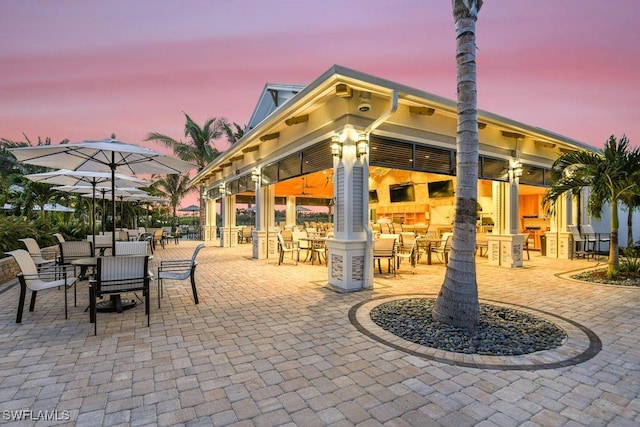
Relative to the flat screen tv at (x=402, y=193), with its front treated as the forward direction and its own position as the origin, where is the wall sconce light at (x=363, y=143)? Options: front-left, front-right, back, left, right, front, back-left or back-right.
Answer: front

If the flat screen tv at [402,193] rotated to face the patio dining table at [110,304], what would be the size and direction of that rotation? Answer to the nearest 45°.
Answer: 0° — it already faces it

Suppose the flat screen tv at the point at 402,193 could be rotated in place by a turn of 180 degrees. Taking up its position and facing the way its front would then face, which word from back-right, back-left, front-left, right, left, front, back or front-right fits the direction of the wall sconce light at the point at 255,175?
back-left

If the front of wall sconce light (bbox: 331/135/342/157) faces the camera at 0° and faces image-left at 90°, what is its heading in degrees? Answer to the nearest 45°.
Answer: approximately 45°

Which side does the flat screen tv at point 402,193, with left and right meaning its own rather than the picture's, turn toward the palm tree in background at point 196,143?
right

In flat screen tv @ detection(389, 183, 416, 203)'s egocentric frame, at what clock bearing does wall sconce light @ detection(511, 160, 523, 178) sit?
The wall sconce light is roughly at 11 o'clock from the flat screen tv.

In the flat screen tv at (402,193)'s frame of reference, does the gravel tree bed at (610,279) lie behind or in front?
in front

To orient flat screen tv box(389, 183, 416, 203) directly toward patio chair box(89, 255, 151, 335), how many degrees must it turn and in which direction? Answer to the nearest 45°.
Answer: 0° — it already faces it

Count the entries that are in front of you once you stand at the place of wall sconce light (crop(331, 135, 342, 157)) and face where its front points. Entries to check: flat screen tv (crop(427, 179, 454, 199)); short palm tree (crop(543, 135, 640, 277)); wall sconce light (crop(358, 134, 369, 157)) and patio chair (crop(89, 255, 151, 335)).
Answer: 1

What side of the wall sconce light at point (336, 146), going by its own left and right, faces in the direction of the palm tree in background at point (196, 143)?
right

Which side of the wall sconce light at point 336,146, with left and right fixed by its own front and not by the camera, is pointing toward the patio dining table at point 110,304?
front

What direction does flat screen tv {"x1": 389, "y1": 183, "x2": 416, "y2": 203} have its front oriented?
toward the camera

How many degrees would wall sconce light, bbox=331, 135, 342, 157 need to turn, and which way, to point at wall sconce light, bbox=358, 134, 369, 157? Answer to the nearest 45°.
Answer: approximately 135° to its left

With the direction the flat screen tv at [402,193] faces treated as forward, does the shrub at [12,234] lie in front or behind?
in front

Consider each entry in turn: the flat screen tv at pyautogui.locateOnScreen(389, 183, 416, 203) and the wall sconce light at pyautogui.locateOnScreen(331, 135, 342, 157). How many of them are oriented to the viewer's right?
0

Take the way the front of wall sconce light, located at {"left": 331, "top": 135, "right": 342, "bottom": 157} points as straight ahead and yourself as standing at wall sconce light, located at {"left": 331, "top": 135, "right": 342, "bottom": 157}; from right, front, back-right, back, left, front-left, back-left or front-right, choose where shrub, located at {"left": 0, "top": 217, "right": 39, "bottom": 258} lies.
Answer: front-right

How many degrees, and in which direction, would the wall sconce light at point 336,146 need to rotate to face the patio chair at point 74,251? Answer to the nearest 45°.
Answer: approximately 45° to its right
